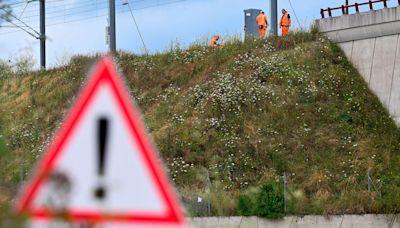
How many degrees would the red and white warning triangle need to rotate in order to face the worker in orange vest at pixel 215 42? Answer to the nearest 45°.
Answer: approximately 180°

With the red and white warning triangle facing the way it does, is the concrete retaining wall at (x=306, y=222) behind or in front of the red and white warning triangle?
behind

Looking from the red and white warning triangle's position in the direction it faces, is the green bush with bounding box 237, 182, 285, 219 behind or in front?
behind

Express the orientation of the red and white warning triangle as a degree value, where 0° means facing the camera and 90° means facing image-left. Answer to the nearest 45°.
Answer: approximately 0°

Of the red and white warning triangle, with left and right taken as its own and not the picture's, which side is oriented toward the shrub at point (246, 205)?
back

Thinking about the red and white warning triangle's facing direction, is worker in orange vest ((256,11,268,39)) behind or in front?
behind

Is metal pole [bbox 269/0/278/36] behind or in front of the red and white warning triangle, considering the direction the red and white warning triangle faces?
behind
